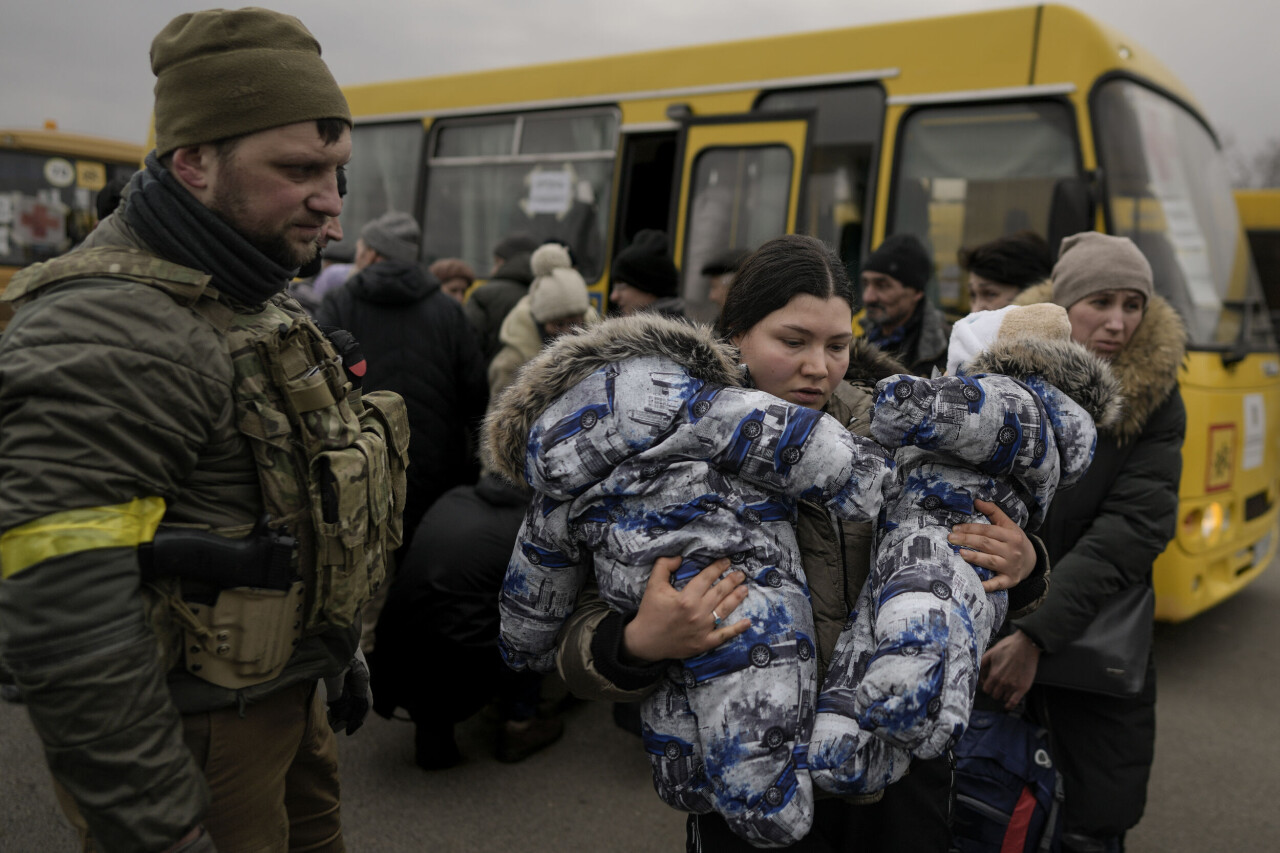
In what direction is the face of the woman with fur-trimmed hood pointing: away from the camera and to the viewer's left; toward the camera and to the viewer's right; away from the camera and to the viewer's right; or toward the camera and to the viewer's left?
toward the camera and to the viewer's left

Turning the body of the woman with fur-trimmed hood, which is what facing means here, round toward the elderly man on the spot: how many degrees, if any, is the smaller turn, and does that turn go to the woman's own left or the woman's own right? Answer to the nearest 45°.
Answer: approximately 90° to the woman's own right

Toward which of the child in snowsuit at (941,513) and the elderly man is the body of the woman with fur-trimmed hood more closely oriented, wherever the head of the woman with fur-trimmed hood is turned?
the child in snowsuit

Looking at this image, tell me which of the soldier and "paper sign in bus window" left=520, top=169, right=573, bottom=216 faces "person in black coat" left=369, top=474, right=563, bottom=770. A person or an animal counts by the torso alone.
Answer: the paper sign in bus window

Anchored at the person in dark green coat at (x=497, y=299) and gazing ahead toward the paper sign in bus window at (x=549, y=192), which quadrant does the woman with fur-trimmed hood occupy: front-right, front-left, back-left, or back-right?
back-right

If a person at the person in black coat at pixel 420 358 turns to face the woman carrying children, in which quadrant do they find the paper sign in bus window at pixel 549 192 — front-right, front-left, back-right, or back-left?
back-left

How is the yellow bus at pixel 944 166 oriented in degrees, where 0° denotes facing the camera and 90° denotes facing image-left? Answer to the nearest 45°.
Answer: approximately 315°

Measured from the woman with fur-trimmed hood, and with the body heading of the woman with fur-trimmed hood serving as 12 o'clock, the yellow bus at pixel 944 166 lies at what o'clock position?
The yellow bus is roughly at 4 o'clock from the woman with fur-trimmed hood.

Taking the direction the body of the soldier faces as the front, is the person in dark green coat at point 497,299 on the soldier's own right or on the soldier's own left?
on the soldier's own left

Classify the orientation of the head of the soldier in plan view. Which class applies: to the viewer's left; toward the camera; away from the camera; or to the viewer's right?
to the viewer's right

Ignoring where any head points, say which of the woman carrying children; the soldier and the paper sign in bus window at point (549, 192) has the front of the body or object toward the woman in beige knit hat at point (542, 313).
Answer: the paper sign in bus window

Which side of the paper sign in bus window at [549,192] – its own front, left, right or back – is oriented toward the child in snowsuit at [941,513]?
front
